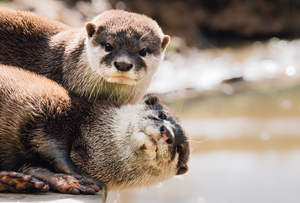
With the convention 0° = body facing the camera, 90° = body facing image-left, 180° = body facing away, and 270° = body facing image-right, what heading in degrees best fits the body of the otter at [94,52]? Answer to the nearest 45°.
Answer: approximately 315°
